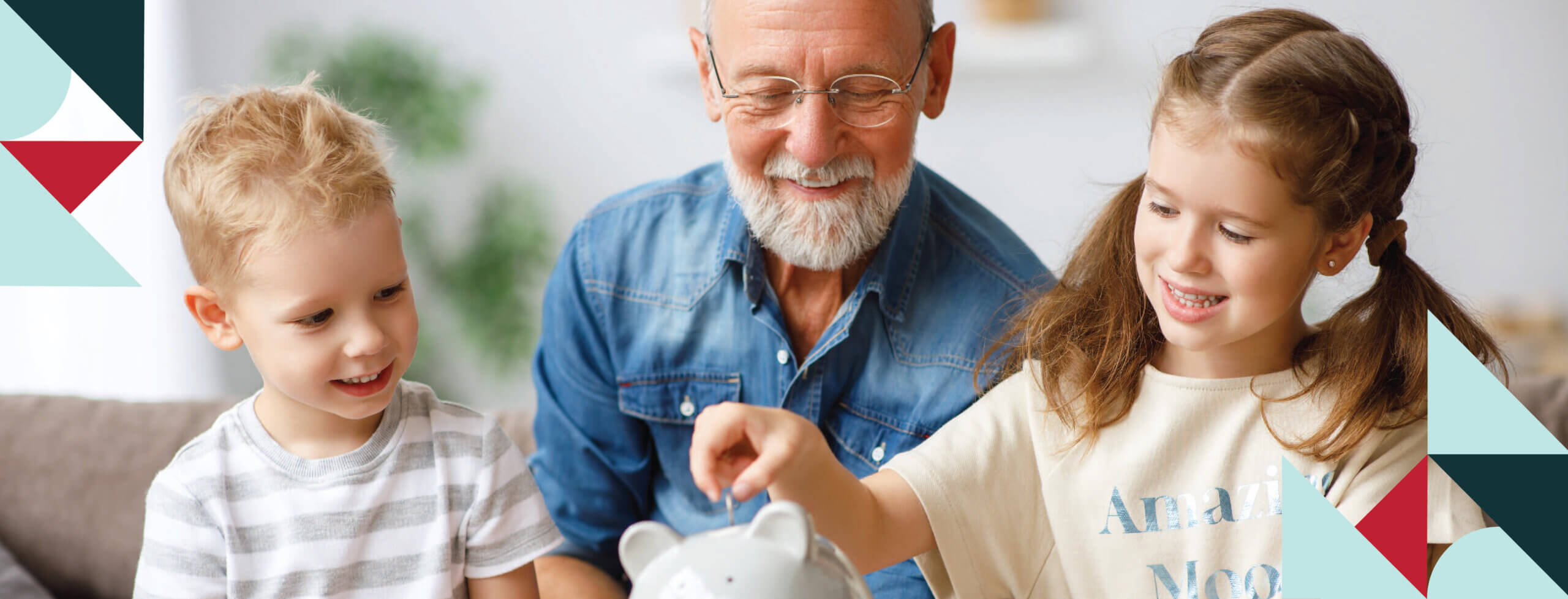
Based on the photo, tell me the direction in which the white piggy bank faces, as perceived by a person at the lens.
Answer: facing the viewer and to the left of the viewer

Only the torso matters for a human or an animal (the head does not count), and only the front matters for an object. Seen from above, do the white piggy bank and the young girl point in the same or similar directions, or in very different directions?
same or similar directions

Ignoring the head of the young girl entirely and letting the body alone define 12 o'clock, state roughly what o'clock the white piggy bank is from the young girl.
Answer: The white piggy bank is roughly at 1 o'clock from the young girl.

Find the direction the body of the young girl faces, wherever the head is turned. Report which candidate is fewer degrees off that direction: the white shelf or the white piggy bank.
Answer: the white piggy bank

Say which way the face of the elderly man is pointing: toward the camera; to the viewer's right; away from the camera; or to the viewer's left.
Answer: toward the camera

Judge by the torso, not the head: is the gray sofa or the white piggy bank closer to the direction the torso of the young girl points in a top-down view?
the white piggy bank

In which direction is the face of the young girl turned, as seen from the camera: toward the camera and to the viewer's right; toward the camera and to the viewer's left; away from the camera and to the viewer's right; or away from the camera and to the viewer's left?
toward the camera and to the viewer's left

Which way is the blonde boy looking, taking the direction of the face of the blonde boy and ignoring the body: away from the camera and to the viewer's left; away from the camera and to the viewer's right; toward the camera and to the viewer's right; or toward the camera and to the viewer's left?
toward the camera and to the viewer's right

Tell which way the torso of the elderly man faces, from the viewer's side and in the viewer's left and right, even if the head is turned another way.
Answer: facing the viewer

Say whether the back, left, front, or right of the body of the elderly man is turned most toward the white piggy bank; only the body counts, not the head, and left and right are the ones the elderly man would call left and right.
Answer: front

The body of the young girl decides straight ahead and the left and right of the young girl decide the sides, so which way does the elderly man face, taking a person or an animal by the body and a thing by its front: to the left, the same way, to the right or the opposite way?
the same way

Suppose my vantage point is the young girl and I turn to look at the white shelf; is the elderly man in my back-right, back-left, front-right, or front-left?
front-left
